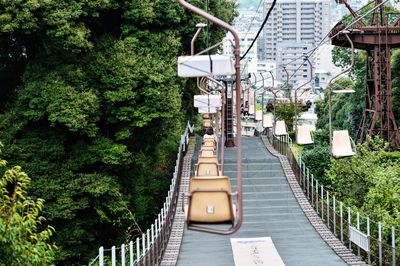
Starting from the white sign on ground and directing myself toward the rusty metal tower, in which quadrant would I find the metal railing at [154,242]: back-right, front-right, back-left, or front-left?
back-left

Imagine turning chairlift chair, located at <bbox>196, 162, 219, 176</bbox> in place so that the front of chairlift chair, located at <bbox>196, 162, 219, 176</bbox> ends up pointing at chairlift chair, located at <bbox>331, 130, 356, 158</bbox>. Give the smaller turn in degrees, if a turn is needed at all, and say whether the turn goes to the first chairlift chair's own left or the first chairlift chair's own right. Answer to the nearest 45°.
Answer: approximately 45° to the first chairlift chair's own right

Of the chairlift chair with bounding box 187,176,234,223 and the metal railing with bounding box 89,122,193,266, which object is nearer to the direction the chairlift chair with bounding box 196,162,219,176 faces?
the metal railing

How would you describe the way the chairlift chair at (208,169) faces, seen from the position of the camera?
facing away from the viewer

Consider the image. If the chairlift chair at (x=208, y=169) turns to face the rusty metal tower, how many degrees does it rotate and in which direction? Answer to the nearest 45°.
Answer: approximately 45° to its right
